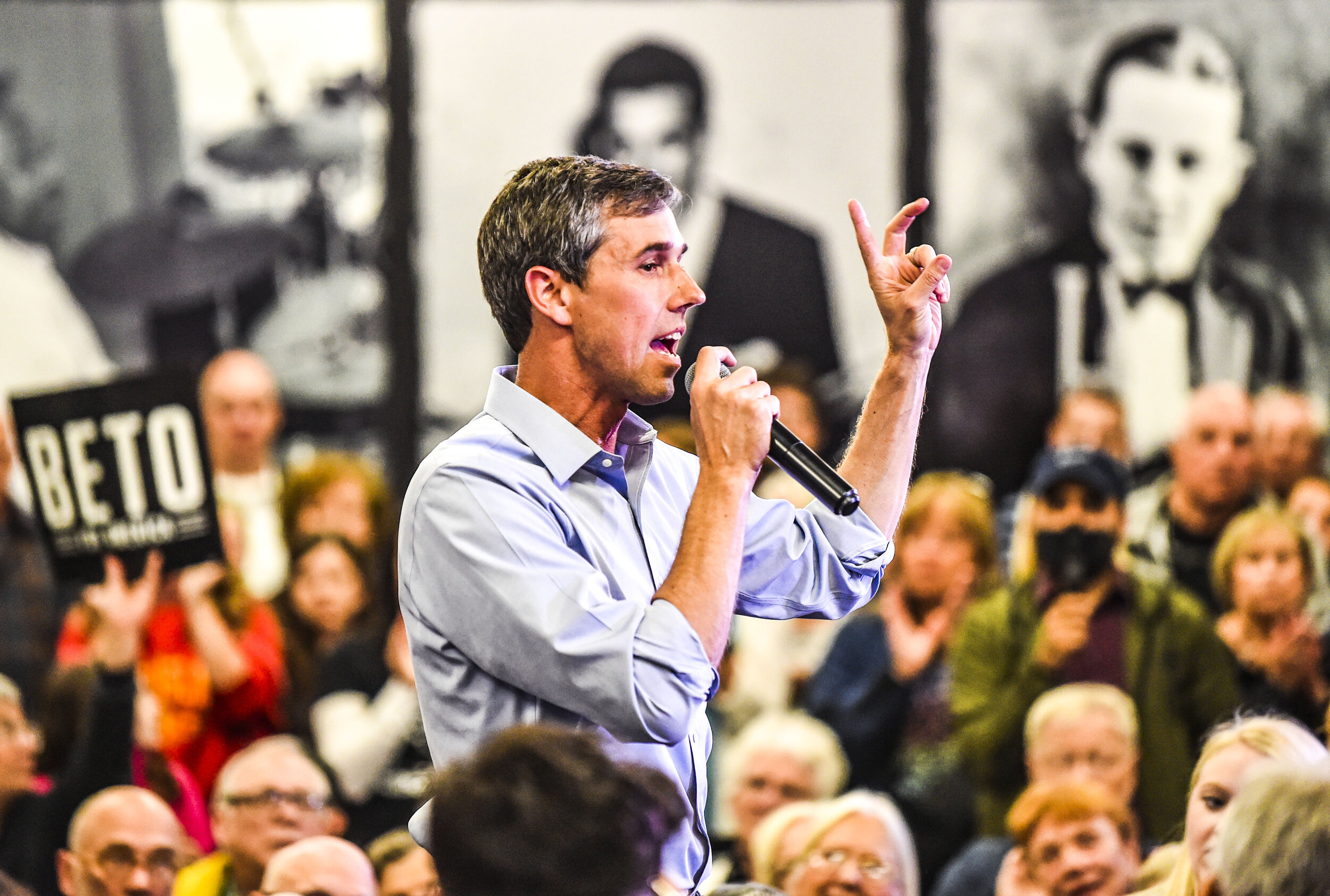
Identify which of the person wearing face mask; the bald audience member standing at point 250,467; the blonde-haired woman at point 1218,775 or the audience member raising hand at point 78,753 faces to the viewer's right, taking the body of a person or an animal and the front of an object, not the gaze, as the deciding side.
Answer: the audience member raising hand at point 78,753

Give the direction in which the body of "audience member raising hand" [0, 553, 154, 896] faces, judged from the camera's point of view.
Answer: to the viewer's right

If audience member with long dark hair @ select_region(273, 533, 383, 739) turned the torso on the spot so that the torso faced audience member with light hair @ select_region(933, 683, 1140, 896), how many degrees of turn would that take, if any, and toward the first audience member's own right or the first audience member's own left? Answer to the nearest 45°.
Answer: approximately 45° to the first audience member's own left

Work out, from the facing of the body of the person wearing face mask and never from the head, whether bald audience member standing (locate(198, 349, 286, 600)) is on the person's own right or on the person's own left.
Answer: on the person's own right

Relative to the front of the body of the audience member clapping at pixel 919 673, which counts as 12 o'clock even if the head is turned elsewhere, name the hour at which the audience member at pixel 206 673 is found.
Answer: the audience member at pixel 206 673 is roughly at 3 o'clock from the audience member clapping at pixel 919 673.

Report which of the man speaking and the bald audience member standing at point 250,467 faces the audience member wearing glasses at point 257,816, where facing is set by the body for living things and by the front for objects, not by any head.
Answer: the bald audience member standing at point 250,467

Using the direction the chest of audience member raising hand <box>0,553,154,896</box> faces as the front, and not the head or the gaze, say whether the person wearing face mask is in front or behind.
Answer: in front

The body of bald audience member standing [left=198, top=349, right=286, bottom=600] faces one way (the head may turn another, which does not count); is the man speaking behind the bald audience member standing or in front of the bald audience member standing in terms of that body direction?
in front

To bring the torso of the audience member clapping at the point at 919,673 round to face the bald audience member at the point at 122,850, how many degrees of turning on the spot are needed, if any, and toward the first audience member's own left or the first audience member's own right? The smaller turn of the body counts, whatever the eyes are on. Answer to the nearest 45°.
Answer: approximately 45° to the first audience member's own right
